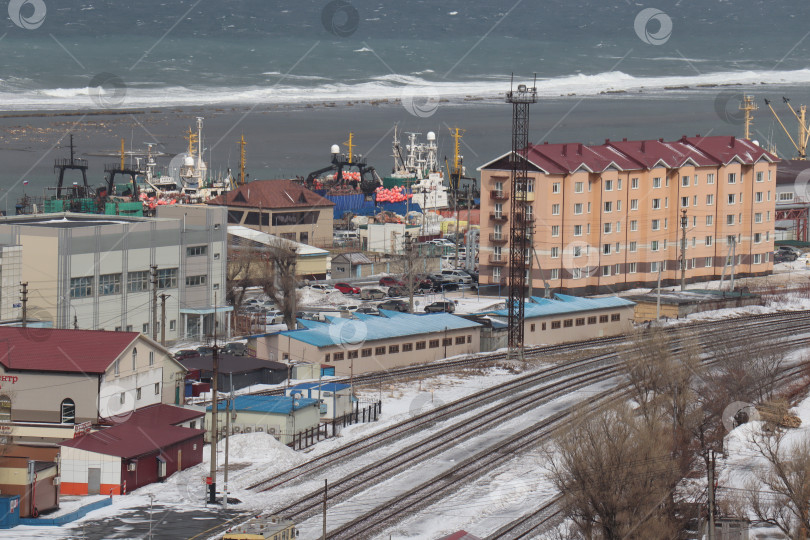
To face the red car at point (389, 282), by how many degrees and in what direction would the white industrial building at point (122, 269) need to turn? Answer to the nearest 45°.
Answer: approximately 90° to its left

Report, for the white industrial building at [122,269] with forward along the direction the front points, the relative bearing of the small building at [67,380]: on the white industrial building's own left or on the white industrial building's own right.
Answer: on the white industrial building's own right

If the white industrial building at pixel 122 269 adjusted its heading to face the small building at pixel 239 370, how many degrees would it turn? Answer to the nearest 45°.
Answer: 0° — it already faces it

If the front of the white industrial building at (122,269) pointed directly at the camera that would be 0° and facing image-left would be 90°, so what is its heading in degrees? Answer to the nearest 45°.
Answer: approximately 315°

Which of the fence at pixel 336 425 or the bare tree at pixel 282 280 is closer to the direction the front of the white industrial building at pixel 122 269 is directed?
the fence
